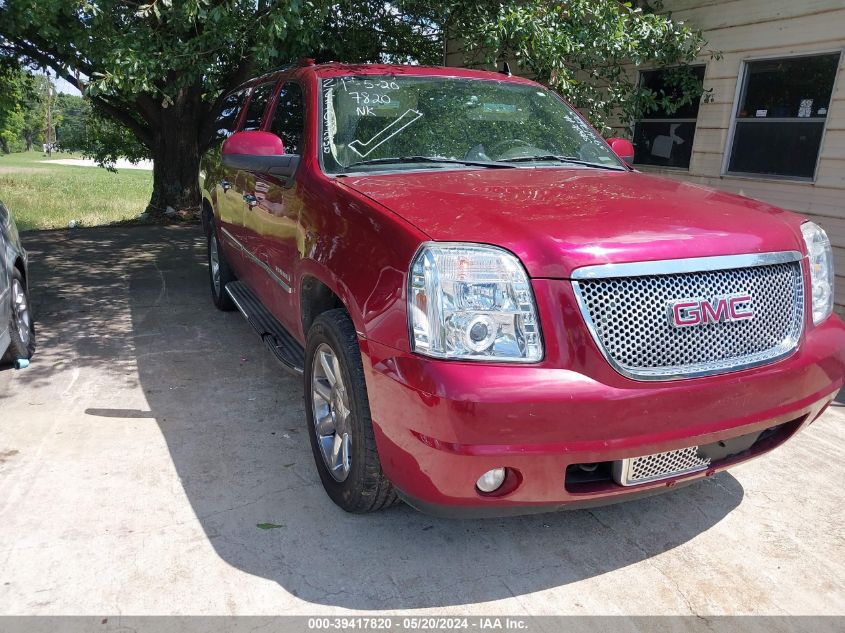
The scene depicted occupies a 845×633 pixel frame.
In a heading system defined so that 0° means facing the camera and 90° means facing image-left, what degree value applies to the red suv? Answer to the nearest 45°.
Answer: approximately 315°
